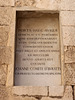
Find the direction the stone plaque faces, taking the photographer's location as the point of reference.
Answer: facing the viewer
